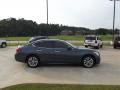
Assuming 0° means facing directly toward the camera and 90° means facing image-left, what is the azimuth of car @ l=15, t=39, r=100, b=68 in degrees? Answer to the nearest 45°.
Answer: approximately 270°
